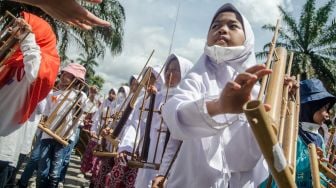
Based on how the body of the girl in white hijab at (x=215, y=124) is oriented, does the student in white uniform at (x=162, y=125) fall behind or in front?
behind

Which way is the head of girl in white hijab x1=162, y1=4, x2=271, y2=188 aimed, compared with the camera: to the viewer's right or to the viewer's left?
to the viewer's left

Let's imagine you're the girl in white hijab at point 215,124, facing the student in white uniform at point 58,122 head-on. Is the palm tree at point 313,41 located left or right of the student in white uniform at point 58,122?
right

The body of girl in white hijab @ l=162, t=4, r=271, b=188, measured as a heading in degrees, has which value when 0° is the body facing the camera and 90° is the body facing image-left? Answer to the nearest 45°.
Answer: approximately 0°

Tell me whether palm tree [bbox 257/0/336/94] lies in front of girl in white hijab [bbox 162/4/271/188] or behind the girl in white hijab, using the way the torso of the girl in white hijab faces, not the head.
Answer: behind

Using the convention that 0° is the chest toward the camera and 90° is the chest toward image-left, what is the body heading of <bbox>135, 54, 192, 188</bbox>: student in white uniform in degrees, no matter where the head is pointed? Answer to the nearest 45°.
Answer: approximately 45°
